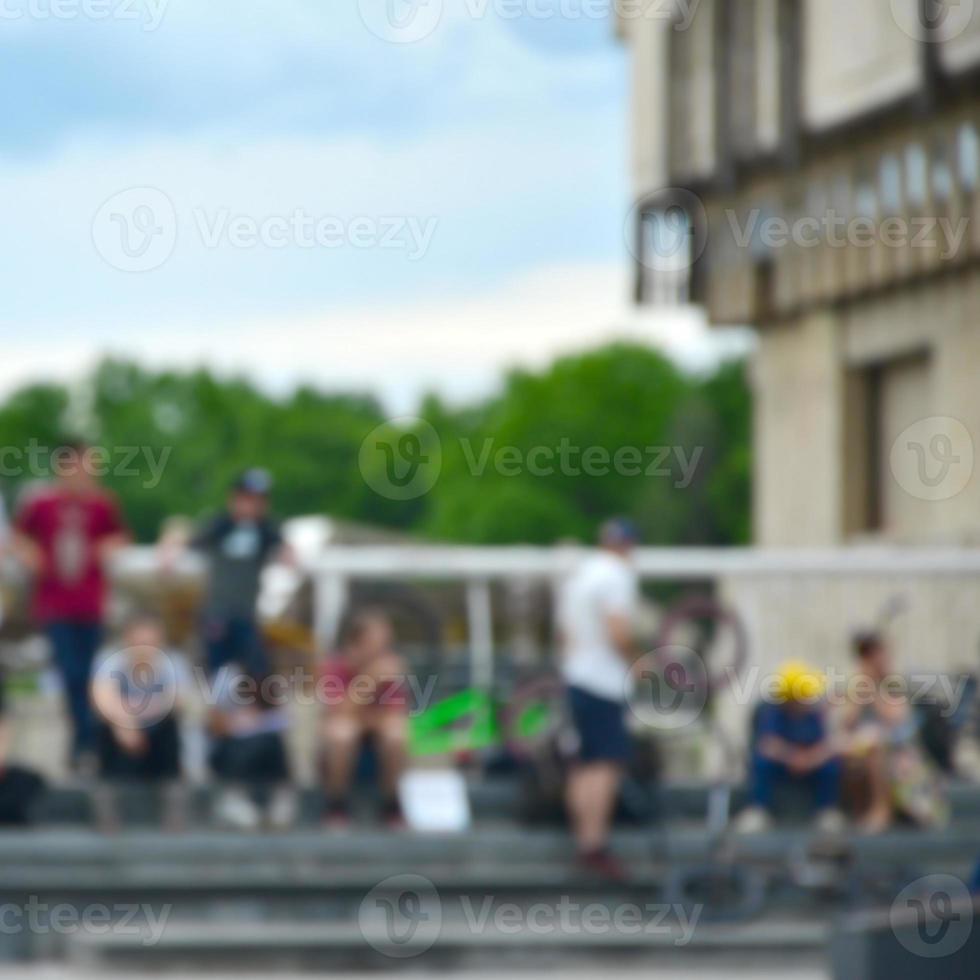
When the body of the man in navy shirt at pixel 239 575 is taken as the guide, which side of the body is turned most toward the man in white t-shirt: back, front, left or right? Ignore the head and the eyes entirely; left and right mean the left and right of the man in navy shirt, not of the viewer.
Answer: left

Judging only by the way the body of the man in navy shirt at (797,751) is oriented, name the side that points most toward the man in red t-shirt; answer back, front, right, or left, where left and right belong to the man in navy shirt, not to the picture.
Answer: right

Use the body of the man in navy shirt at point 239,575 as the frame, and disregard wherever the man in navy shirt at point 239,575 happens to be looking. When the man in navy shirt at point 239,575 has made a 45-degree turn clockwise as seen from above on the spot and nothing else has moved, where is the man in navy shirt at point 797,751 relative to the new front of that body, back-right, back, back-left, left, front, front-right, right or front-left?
back-left

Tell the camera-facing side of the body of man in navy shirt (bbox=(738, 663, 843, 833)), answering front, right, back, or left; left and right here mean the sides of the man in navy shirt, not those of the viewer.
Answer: front

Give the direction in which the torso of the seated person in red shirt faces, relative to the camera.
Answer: toward the camera

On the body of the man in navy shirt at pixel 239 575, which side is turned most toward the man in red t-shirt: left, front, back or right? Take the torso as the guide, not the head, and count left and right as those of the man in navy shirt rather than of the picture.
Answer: right

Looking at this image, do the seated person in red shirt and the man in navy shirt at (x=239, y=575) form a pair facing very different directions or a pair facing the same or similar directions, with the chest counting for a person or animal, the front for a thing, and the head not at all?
same or similar directions

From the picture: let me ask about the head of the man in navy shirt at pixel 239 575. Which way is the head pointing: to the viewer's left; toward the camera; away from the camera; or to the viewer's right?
toward the camera

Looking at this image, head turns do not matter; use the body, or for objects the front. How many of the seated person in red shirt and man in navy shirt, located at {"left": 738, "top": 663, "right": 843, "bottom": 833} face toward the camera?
2

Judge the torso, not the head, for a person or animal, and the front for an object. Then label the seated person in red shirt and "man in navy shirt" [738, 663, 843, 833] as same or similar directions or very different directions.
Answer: same or similar directions
